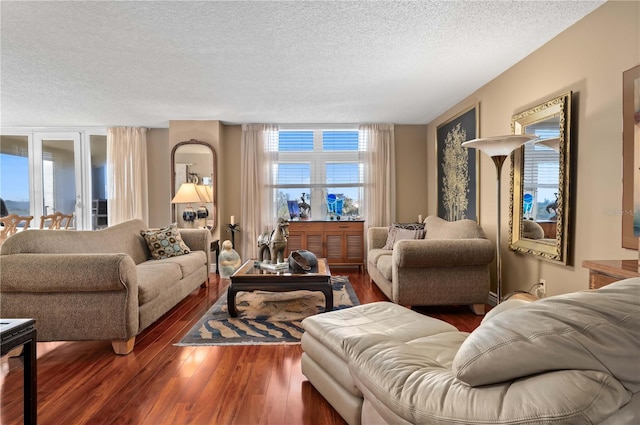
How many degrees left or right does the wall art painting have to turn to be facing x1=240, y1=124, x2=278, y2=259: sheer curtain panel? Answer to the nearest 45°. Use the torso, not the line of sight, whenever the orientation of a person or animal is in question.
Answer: approximately 45° to its right

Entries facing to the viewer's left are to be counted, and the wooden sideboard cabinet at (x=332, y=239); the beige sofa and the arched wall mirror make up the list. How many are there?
0

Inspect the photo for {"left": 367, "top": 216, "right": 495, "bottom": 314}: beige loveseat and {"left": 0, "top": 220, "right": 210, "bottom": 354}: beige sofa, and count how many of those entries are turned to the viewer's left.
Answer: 1

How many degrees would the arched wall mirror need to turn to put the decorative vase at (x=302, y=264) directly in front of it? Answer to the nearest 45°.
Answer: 0° — it already faces it

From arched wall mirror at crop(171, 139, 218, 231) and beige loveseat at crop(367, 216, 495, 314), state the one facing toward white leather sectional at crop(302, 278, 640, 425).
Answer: the arched wall mirror

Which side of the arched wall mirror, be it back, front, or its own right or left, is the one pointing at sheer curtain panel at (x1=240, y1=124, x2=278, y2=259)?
left

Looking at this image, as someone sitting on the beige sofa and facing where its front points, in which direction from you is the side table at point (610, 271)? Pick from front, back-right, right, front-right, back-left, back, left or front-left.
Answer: front

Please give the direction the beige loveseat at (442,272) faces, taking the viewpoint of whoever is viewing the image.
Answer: facing to the left of the viewer

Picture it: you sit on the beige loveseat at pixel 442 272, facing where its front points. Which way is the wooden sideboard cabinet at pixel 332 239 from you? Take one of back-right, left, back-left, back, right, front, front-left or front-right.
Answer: front-right

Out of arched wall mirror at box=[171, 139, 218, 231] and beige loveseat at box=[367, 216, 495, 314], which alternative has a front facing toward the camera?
the arched wall mirror

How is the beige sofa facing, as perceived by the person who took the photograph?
facing the viewer and to the right of the viewer

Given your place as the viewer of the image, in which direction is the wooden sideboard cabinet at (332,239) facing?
facing the viewer

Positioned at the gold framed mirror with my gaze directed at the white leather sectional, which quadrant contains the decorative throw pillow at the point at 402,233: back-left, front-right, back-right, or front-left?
back-right

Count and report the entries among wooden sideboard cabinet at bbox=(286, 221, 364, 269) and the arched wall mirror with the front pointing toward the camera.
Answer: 2

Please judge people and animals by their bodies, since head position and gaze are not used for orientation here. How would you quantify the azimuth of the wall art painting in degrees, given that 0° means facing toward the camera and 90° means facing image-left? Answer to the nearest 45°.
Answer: approximately 45°

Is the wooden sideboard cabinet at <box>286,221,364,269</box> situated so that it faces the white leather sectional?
yes

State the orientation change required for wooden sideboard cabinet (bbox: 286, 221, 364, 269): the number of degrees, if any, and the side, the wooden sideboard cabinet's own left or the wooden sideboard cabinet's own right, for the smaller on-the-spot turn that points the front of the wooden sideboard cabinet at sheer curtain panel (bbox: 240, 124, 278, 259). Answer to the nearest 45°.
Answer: approximately 90° to the wooden sideboard cabinet's own right

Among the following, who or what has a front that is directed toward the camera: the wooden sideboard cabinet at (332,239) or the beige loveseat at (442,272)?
the wooden sideboard cabinet

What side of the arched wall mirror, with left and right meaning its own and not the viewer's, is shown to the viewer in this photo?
front
